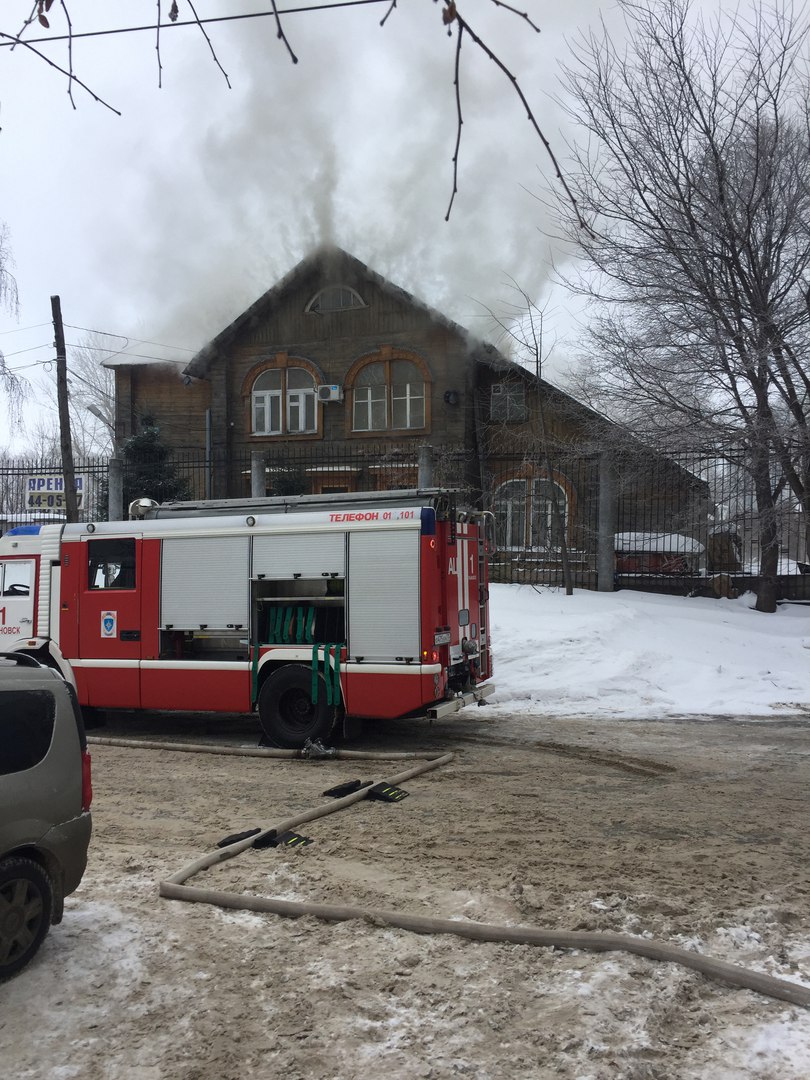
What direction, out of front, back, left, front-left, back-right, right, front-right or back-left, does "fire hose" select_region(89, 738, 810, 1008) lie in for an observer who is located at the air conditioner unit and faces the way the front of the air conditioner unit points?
front

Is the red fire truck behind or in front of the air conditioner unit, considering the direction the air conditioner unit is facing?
in front

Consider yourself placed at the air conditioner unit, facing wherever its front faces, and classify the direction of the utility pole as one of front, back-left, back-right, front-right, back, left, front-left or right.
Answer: front-right

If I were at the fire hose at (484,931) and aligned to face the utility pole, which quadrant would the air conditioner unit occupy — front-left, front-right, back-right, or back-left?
front-right

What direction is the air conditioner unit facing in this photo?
toward the camera

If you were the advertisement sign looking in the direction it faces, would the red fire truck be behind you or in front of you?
in front

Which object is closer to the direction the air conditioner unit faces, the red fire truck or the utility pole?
the red fire truck

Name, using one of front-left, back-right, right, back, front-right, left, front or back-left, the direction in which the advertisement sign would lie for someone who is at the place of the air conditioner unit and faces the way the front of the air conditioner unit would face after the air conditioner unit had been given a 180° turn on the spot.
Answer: back-left

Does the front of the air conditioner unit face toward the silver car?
yes

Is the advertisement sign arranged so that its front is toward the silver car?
yes
